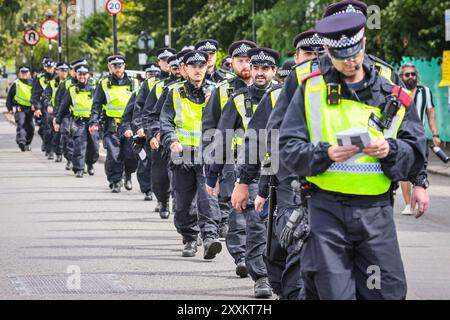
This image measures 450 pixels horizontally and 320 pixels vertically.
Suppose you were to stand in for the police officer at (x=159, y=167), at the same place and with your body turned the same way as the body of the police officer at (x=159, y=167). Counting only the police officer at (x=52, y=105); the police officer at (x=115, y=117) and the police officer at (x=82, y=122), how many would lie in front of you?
0

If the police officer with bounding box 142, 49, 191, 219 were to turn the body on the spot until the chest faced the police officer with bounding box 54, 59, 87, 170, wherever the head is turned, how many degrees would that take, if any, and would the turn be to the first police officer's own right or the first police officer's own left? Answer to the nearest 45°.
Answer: approximately 180°

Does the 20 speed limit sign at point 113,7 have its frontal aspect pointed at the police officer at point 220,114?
yes

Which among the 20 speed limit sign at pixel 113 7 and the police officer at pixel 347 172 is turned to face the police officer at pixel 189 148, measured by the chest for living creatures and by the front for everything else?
the 20 speed limit sign

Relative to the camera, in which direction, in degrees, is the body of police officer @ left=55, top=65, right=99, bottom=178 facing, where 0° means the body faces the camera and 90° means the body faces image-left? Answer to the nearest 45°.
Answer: approximately 0°

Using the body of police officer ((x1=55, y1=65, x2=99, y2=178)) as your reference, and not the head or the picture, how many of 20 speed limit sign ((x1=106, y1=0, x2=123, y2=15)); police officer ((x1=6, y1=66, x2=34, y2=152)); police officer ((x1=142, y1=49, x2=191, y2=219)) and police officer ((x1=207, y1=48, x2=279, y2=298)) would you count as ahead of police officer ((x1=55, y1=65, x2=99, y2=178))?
2

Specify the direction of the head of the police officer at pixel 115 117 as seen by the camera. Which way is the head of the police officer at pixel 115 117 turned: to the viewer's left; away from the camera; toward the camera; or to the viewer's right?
toward the camera

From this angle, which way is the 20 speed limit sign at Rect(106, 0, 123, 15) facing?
toward the camera

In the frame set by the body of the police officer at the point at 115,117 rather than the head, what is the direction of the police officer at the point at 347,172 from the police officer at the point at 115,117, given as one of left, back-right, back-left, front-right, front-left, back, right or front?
front

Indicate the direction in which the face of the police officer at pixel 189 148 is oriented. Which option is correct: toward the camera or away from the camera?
toward the camera

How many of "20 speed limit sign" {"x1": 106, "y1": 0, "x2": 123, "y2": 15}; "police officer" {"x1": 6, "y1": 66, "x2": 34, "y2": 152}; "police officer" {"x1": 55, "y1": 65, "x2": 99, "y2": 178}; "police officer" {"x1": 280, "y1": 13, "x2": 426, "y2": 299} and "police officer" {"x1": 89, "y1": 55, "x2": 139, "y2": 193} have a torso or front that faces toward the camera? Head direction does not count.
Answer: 5

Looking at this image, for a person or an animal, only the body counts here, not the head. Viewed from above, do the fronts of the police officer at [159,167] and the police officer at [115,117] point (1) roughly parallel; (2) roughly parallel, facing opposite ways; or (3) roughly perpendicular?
roughly parallel

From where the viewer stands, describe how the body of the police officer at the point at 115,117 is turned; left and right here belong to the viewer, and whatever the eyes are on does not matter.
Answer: facing the viewer

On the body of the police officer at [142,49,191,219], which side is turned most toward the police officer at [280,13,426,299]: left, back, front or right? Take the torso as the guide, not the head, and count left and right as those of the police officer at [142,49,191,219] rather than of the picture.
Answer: front

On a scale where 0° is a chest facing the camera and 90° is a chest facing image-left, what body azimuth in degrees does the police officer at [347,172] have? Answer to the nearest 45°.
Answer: approximately 0°
